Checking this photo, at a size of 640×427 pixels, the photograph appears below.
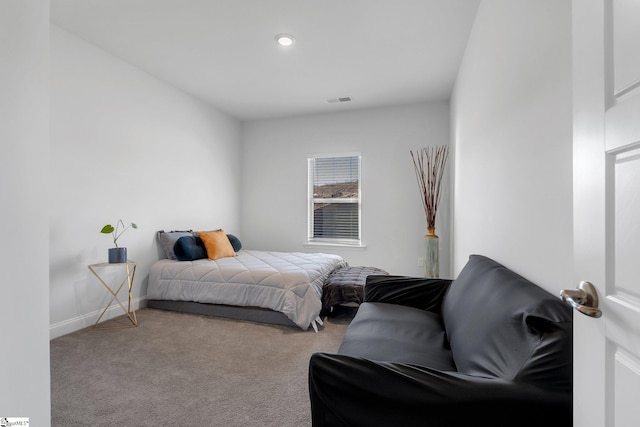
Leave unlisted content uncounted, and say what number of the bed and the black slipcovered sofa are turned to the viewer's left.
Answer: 1

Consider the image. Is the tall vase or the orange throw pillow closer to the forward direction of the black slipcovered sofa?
the orange throw pillow

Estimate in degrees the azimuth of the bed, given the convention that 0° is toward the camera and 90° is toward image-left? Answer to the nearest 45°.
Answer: approximately 315°

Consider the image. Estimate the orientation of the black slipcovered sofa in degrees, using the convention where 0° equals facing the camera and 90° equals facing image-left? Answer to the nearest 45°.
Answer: approximately 90°

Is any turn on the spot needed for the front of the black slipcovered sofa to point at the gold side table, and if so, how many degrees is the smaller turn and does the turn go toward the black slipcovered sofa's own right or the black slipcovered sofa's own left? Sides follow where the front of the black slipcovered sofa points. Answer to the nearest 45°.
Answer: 0° — it already faces it

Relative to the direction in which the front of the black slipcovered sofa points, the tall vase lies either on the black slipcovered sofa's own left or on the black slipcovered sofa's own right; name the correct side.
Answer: on the black slipcovered sofa's own right

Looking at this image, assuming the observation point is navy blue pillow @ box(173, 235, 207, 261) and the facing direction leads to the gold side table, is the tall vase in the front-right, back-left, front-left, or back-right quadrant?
back-left

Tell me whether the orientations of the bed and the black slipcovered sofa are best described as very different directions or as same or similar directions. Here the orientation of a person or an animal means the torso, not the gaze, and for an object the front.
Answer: very different directions
